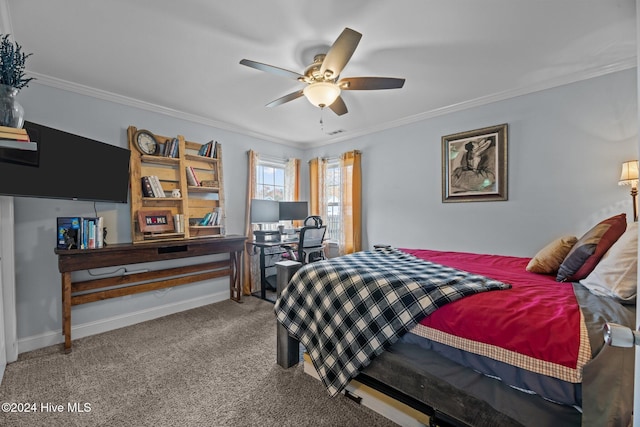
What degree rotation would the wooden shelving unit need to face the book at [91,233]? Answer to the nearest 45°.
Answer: approximately 90° to its right

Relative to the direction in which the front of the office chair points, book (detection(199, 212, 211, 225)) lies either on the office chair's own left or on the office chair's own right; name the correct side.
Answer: on the office chair's own left

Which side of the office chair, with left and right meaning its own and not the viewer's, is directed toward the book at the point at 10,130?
left

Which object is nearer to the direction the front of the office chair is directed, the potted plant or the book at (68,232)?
the book

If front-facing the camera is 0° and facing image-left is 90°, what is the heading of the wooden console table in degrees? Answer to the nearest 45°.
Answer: approximately 315°

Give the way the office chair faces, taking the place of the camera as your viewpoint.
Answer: facing away from the viewer and to the left of the viewer

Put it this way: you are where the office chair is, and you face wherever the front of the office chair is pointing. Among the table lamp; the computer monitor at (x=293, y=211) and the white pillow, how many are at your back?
2

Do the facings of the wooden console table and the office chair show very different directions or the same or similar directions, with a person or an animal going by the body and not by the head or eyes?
very different directions

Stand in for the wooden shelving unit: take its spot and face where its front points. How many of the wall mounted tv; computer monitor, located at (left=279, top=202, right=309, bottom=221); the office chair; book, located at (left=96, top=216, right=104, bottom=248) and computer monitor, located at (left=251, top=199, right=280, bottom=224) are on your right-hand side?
2

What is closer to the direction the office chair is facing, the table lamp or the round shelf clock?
the round shelf clock
